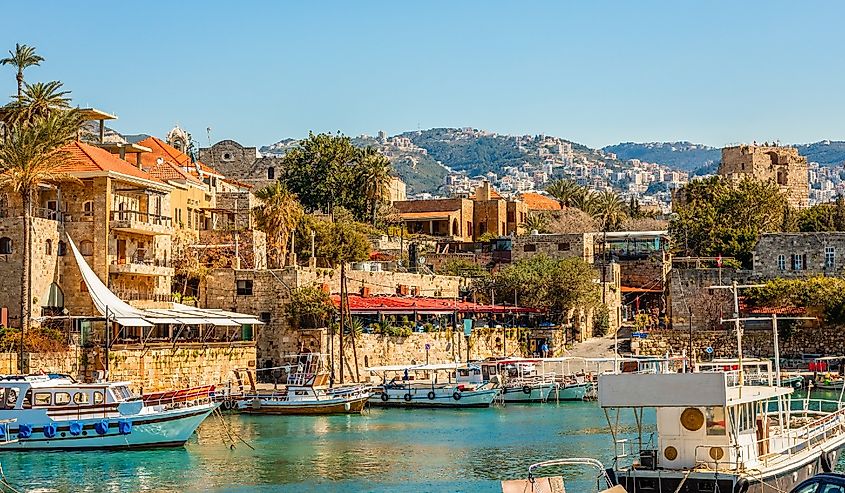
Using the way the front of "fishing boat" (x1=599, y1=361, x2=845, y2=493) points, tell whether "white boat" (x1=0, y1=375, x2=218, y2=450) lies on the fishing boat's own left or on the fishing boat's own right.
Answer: on the fishing boat's own left

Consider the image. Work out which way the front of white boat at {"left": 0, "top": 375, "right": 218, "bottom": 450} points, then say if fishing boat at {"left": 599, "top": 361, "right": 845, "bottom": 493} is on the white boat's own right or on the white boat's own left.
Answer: on the white boat's own right

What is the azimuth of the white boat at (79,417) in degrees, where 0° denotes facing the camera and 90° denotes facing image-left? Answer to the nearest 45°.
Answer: approximately 270°

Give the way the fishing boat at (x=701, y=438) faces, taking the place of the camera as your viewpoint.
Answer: facing away from the viewer and to the right of the viewer

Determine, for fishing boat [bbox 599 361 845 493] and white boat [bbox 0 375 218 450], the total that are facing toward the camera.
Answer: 0
